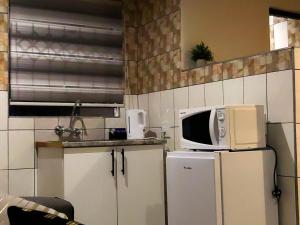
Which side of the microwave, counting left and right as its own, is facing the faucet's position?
right

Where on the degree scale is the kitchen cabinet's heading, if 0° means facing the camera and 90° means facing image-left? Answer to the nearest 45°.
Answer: approximately 0°

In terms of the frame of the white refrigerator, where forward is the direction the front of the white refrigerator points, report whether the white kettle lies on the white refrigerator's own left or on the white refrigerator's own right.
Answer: on the white refrigerator's own right

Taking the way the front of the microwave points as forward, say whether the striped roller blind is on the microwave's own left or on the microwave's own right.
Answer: on the microwave's own right

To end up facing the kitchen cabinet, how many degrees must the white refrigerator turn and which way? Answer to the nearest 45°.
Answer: approximately 90° to its right

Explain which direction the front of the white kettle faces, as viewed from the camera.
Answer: facing to the left of the viewer

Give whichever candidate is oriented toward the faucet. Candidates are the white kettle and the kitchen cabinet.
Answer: the white kettle
